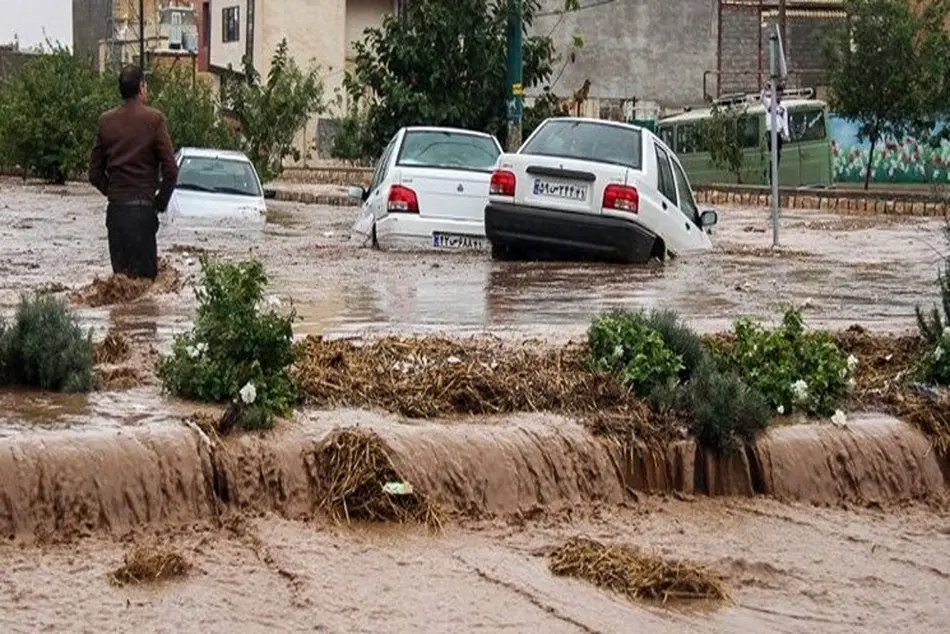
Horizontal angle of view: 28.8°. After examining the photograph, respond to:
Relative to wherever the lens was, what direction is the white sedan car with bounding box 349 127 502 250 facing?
facing away from the viewer

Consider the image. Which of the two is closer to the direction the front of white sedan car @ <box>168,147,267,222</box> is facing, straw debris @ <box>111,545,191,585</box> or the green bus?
the straw debris

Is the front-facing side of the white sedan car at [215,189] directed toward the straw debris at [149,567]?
yes

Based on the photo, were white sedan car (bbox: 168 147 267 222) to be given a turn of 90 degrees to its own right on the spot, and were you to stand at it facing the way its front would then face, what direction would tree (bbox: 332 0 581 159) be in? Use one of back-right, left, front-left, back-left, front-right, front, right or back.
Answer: back-right

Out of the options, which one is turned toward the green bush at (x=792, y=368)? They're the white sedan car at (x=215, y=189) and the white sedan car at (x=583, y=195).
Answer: the white sedan car at (x=215, y=189)

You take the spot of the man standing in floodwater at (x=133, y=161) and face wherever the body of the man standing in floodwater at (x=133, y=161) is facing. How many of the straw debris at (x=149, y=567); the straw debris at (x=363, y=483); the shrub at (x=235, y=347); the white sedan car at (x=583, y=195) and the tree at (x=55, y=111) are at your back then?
3

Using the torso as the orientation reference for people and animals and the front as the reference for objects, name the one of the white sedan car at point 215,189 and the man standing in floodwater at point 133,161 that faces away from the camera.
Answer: the man standing in floodwater

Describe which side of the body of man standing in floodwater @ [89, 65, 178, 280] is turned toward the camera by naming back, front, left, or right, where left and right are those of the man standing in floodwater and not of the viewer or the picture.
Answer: back

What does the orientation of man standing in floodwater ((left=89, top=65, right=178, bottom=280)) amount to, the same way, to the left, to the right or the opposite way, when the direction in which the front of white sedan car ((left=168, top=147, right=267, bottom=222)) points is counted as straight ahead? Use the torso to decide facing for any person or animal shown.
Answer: the opposite way

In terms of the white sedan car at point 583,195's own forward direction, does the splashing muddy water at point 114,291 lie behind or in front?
behind

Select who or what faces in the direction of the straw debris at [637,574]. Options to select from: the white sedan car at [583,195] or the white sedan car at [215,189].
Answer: the white sedan car at [215,189]

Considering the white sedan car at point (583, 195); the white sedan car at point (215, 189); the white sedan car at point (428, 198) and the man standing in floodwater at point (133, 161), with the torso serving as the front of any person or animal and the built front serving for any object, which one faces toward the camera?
the white sedan car at point (215, 189)
